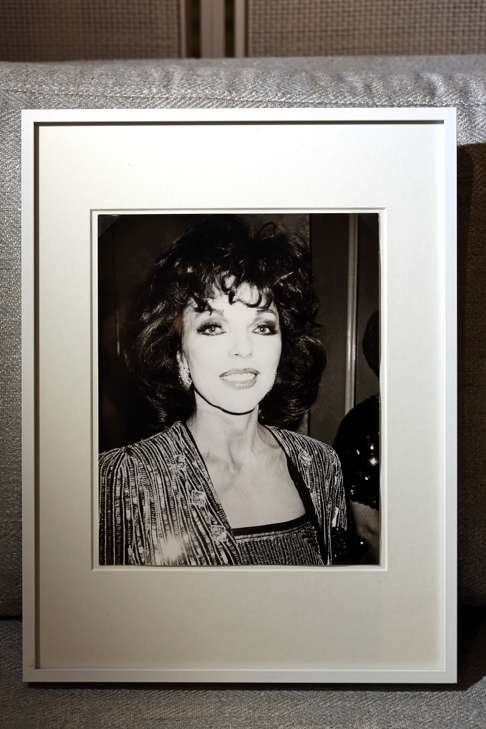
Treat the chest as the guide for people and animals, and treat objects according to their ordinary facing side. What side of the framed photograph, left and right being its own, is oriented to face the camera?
front
